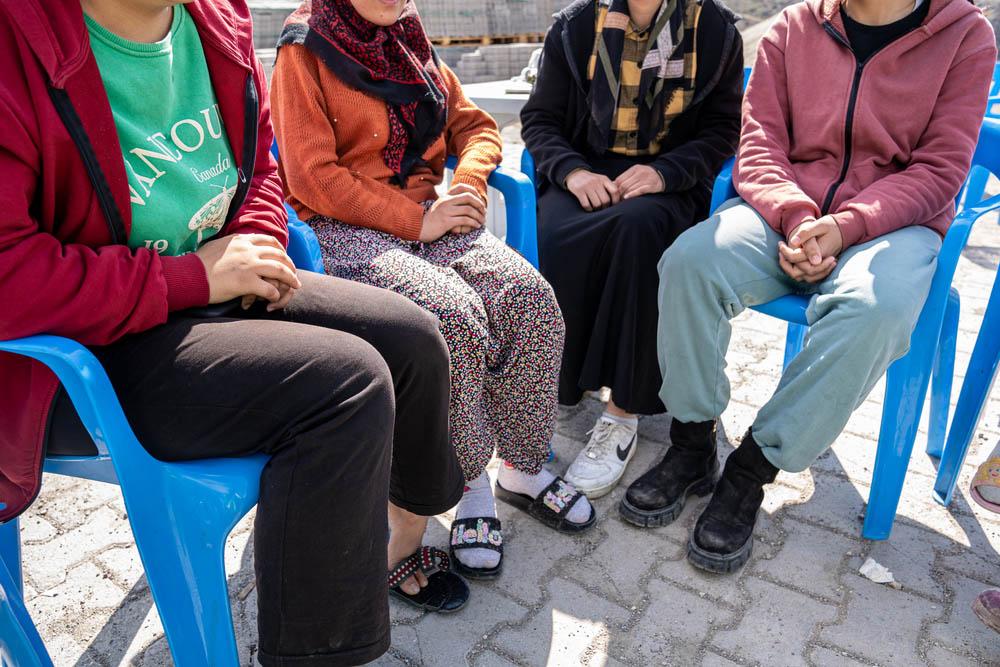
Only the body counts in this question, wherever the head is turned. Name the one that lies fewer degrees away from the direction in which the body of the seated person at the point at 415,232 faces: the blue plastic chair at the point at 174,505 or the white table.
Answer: the blue plastic chair

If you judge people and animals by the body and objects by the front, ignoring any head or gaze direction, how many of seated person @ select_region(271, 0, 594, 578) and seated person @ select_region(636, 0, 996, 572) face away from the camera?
0

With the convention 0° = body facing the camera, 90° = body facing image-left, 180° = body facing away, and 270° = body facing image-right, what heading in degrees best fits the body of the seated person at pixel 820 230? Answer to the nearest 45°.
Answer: approximately 45°

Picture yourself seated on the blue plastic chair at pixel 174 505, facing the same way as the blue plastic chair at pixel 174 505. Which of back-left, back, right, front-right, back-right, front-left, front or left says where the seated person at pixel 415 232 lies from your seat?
left

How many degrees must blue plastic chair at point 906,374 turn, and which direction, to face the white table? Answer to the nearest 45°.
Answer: approximately 90° to its right

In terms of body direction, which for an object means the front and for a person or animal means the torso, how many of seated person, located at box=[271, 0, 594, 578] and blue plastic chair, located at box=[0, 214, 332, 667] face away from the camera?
0

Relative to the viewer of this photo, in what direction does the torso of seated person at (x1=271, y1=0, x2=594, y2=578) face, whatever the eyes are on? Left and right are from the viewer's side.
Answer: facing the viewer and to the right of the viewer

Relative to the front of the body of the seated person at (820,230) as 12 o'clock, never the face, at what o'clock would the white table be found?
The white table is roughly at 3 o'clock from the seated person.

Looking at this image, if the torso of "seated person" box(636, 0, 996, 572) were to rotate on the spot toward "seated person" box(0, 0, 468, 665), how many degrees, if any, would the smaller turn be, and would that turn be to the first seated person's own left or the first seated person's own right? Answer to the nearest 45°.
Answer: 0° — they already face them

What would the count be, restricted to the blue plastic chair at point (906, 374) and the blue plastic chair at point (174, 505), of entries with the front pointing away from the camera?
0

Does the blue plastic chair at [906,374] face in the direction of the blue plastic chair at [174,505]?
yes
